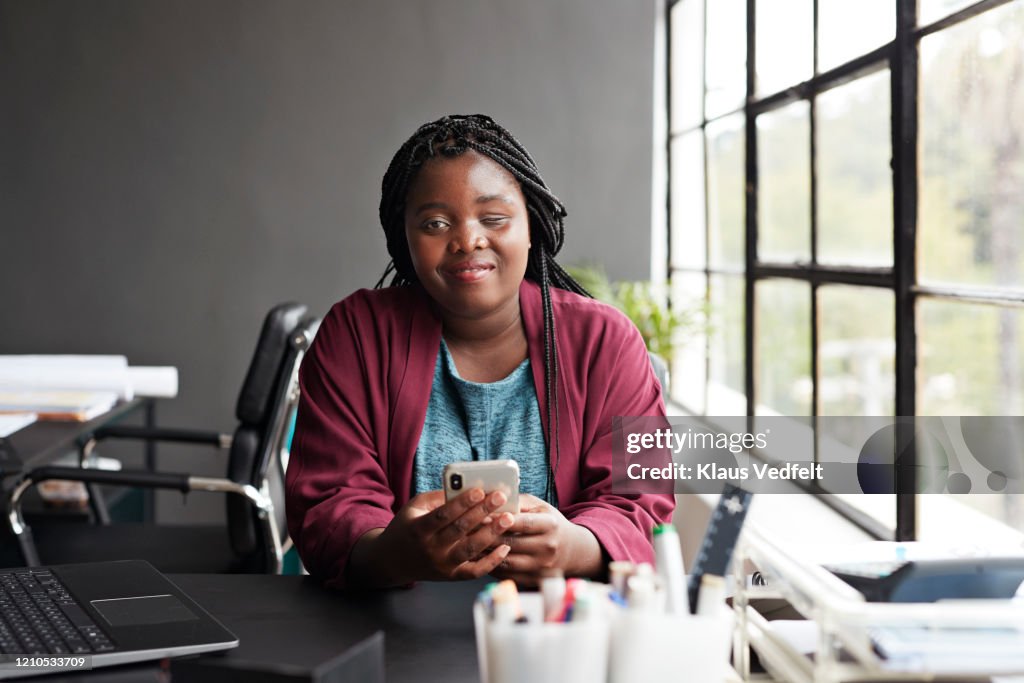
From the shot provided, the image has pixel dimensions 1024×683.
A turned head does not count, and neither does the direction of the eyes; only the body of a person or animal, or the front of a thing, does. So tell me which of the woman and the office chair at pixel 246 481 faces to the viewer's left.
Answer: the office chair

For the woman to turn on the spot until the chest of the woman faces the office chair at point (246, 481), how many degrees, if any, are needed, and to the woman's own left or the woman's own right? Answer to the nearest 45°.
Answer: approximately 135° to the woman's own right

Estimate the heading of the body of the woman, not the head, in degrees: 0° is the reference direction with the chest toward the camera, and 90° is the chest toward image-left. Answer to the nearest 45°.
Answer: approximately 0°

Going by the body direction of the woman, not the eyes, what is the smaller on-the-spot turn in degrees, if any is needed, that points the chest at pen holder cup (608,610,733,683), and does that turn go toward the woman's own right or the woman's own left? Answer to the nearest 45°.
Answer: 0° — they already face it

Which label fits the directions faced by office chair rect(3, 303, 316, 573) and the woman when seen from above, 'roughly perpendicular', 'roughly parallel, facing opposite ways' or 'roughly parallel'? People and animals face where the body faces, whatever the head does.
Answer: roughly perpendicular

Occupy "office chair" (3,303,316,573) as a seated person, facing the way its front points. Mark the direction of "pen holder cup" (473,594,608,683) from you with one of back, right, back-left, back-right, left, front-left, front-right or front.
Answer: left

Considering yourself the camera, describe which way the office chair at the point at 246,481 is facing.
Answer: facing to the left of the viewer
